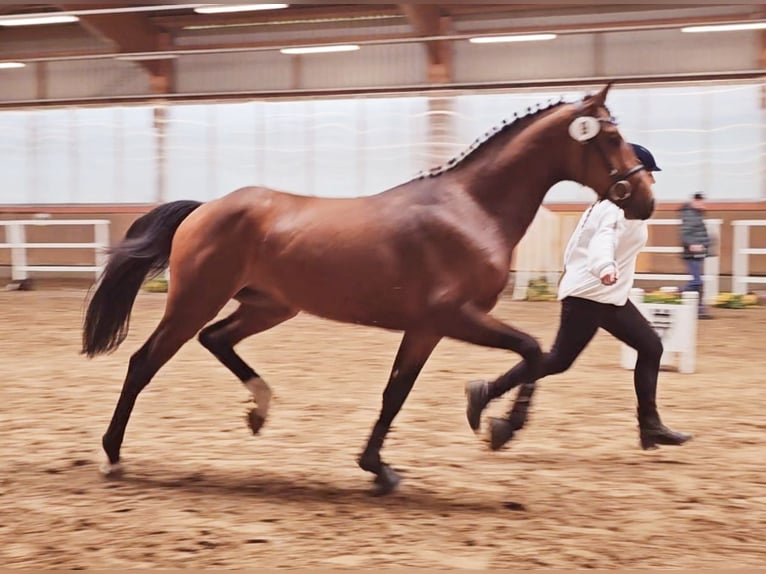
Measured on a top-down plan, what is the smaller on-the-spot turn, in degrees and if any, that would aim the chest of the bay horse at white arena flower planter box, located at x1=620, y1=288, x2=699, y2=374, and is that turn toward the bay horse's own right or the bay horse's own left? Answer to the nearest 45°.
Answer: approximately 45° to the bay horse's own left

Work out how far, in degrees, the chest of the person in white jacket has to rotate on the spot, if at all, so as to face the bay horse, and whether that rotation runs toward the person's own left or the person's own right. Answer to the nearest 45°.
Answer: approximately 135° to the person's own right

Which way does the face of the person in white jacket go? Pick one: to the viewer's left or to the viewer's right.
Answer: to the viewer's right

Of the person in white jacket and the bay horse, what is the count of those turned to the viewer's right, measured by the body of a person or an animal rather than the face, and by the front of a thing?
2

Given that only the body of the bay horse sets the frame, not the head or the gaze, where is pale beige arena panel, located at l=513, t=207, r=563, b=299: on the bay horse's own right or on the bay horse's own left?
on the bay horse's own left

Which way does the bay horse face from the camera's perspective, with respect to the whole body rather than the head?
to the viewer's right

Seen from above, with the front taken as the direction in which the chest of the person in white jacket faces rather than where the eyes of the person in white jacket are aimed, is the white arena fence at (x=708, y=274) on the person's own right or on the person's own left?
on the person's own left

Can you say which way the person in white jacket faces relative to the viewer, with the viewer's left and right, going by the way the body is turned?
facing to the right of the viewer

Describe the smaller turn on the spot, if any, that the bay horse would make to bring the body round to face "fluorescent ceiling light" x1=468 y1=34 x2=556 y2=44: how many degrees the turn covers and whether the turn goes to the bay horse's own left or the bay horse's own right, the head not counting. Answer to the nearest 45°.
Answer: approximately 90° to the bay horse's own left
